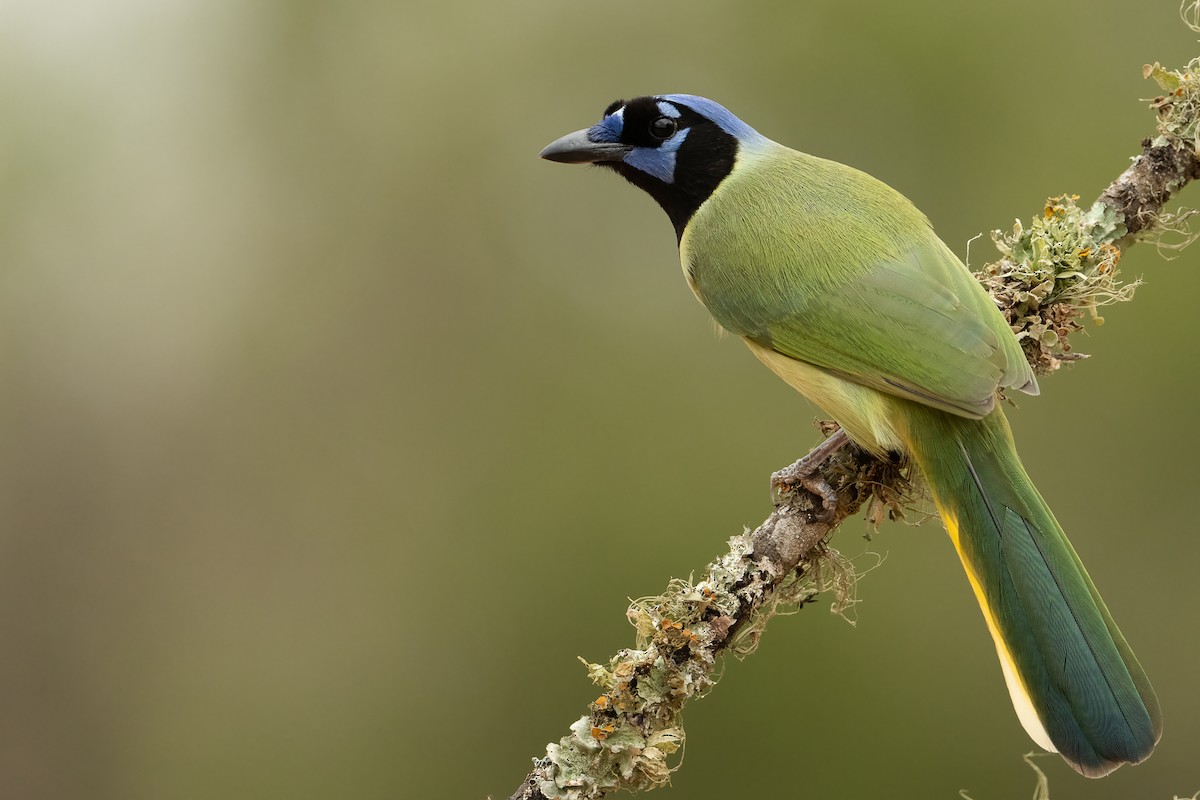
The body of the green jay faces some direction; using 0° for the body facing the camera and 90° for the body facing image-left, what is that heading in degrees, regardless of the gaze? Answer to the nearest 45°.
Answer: approximately 135°
